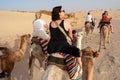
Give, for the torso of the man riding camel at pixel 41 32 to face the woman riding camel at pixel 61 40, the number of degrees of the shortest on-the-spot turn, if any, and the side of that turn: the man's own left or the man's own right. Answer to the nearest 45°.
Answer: approximately 135° to the man's own right

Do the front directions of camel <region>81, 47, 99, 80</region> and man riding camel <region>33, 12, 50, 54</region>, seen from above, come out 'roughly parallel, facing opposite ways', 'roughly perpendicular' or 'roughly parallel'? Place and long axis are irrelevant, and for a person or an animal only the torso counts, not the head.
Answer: roughly parallel

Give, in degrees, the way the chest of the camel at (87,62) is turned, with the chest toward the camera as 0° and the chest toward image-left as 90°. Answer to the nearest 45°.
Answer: approximately 225°

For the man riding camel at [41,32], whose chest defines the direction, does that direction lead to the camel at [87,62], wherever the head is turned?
no

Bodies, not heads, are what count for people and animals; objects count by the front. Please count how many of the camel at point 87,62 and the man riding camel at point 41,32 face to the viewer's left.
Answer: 0

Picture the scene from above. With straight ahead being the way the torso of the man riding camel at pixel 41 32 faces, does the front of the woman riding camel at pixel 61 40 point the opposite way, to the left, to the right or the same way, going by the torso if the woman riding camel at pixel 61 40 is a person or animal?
the same way

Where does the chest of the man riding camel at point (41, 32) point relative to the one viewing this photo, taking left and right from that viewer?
facing away from the viewer and to the right of the viewer

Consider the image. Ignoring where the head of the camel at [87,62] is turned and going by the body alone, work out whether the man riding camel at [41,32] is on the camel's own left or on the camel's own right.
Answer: on the camel's own left
